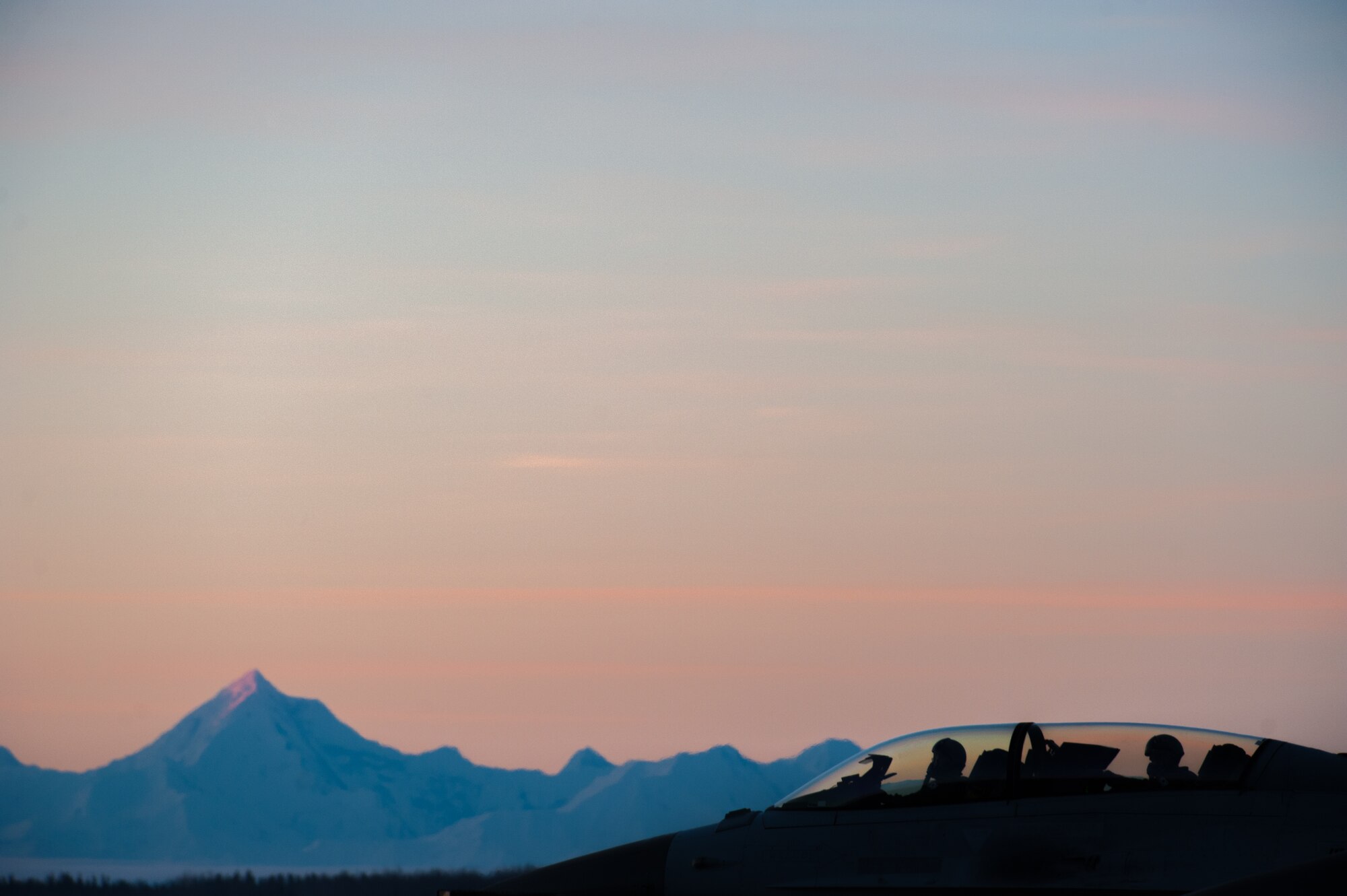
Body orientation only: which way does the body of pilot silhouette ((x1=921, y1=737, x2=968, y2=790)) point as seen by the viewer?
to the viewer's left

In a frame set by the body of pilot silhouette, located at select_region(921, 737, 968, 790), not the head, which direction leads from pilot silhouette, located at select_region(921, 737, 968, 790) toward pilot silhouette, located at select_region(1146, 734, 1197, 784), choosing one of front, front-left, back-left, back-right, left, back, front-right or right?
back

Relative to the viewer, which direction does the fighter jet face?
to the viewer's left
